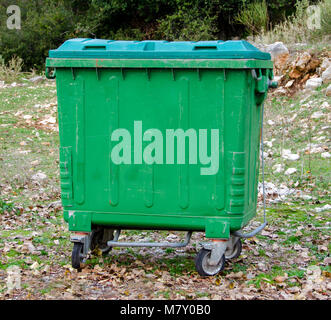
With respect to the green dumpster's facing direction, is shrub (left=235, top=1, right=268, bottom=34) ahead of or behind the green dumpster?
behind

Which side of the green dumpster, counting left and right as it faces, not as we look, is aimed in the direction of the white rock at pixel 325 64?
back

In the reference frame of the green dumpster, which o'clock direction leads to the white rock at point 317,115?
The white rock is roughly at 7 o'clock from the green dumpster.

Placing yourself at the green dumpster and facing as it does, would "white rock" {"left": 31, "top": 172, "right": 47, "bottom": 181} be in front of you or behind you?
behind

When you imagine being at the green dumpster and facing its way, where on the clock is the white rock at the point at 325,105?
The white rock is roughly at 7 o'clock from the green dumpster.

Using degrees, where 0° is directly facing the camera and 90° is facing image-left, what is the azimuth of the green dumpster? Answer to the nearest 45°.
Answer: approximately 0°

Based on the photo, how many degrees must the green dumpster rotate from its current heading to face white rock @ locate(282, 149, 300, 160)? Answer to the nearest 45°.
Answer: approximately 135° to its left

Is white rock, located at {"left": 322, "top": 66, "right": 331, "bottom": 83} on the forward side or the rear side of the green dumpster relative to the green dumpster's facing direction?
on the rear side

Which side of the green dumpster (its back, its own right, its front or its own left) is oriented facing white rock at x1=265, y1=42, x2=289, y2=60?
back

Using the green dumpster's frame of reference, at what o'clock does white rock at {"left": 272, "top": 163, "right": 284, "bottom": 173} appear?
The white rock is roughly at 7 o'clock from the green dumpster.
